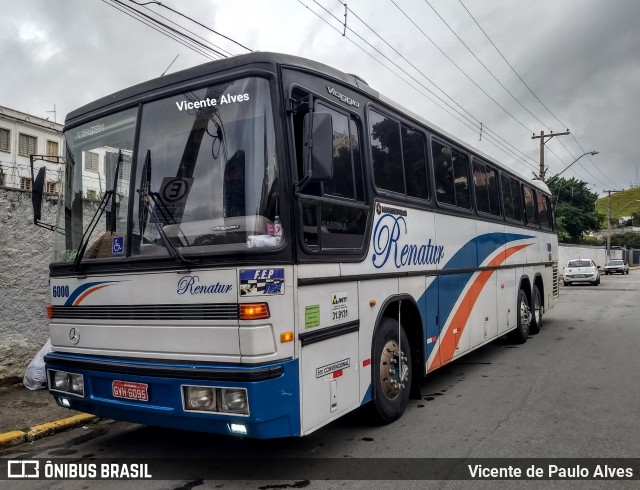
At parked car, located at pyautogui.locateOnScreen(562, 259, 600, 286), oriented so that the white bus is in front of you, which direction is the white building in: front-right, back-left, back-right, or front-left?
front-right

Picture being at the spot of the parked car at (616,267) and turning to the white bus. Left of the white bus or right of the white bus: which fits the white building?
right

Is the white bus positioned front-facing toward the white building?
no

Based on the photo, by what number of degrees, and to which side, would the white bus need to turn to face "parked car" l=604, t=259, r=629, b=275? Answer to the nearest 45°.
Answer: approximately 180°

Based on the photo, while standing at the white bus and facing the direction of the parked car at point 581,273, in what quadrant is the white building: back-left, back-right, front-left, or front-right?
front-left

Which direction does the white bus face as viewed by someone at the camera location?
facing the viewer and to the left of the viewer

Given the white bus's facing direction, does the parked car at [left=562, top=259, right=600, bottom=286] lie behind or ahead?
behind
